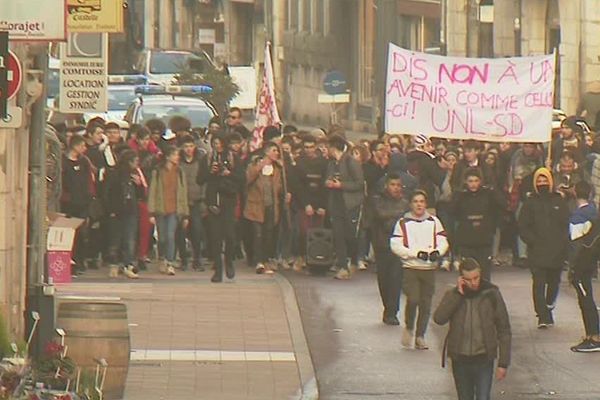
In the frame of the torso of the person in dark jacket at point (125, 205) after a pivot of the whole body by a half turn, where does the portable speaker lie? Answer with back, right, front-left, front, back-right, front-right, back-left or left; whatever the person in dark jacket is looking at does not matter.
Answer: back-right

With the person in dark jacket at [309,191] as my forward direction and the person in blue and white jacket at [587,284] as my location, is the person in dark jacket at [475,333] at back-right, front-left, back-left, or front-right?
back-left

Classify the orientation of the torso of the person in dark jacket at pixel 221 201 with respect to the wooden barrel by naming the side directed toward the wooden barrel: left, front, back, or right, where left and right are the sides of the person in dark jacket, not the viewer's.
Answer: front

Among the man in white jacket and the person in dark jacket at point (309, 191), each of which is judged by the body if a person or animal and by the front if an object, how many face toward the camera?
2

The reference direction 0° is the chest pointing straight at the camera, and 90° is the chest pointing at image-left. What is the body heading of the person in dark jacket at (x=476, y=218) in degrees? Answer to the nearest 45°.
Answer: approximately 0°

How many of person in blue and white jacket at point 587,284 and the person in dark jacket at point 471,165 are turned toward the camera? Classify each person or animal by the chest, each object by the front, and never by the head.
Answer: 1

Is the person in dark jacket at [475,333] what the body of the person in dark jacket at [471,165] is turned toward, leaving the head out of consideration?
yes

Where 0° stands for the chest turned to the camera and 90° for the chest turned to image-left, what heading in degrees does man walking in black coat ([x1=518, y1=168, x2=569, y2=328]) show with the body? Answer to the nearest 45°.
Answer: approximately 0°

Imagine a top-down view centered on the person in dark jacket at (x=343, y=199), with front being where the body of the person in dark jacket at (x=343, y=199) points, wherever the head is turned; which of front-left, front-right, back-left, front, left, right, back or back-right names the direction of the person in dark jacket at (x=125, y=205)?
front-right

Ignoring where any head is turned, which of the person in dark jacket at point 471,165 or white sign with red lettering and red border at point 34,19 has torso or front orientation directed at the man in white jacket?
the person in dark jacket

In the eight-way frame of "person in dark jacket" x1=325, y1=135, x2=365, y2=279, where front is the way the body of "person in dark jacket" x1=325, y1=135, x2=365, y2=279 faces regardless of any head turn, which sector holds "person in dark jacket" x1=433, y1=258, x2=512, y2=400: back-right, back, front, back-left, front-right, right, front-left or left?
front-left

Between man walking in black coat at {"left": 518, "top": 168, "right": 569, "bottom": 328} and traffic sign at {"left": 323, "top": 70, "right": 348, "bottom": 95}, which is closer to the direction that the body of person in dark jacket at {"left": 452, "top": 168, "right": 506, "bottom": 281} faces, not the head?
the man walking in black coat
